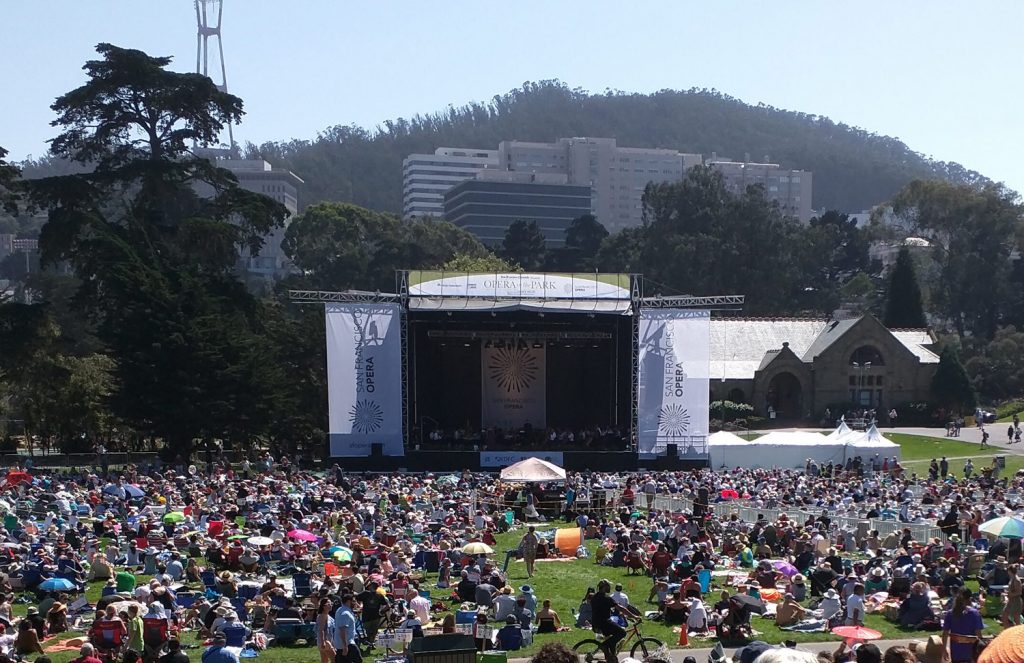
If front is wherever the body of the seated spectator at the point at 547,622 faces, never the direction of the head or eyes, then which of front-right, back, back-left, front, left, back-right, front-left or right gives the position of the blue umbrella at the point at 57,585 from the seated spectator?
left

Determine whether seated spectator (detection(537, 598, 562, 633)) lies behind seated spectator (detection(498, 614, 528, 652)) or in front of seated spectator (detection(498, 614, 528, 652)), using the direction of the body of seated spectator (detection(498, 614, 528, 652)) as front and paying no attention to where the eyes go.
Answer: in front

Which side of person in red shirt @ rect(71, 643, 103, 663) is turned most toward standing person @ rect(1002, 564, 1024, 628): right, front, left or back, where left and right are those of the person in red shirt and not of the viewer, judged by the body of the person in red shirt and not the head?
right

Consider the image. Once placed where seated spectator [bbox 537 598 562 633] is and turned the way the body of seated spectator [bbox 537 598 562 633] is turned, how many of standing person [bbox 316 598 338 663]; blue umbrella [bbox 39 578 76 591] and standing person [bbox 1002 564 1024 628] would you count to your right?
1

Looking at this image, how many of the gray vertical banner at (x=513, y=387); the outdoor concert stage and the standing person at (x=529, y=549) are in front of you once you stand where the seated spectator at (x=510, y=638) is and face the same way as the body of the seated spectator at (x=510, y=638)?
3

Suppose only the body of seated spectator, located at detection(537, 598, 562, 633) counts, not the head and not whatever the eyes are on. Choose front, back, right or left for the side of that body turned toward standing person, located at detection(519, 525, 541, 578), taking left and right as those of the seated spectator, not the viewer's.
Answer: front

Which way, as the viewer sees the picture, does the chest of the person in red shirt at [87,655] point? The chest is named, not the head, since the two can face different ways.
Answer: away from the camera

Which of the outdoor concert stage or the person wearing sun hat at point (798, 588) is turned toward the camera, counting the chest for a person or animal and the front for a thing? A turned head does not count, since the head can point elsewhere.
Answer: the outdoor concert stage

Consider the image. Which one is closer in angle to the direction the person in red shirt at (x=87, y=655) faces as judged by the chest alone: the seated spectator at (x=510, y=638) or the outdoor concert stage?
the outdoor concert stage

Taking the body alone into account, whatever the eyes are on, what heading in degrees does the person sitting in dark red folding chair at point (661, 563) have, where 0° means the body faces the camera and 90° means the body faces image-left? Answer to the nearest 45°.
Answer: approximately 180°

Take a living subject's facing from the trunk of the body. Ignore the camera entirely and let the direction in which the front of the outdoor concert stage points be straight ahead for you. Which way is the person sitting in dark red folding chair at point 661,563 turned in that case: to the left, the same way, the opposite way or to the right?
the opposite way

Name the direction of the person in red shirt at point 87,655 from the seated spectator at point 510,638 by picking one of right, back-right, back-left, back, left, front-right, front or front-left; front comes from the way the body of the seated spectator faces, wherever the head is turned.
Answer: back-left

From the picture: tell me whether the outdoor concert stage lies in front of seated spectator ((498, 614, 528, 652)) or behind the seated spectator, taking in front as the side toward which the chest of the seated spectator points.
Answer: in front

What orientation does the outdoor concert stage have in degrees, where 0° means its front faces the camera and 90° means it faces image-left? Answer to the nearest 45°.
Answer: approximately 0°

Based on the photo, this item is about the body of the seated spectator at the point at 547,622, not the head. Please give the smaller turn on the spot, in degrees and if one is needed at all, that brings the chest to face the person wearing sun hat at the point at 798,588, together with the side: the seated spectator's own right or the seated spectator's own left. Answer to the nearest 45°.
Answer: approximately 45° to the seated spectator's own right

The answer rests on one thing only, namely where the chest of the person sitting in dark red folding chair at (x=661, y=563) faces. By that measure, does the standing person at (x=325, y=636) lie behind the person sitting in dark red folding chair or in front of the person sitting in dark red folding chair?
behind
